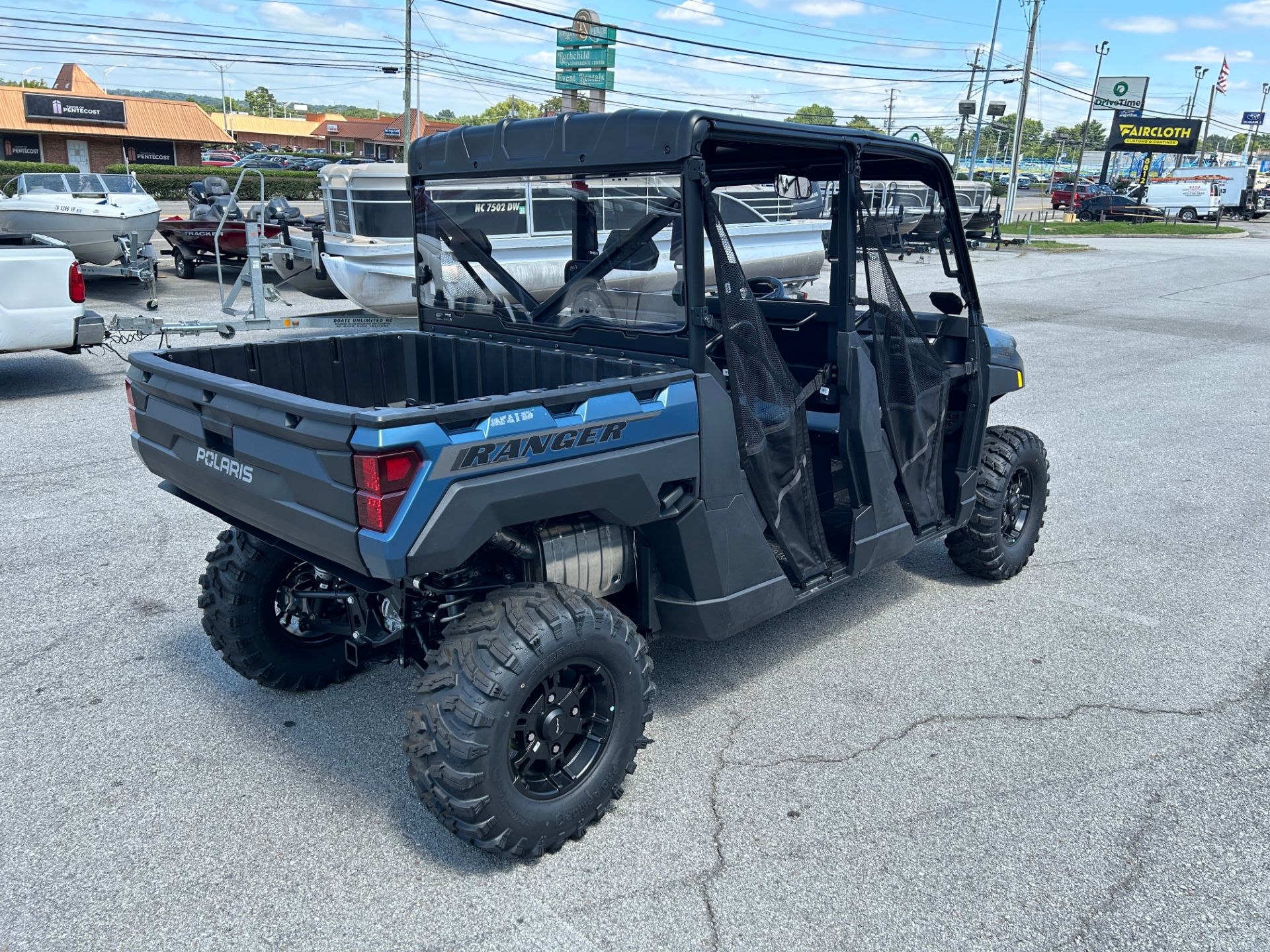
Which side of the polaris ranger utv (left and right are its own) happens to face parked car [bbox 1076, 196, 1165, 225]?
front

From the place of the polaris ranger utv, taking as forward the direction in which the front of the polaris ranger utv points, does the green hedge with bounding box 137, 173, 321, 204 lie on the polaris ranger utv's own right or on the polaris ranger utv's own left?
on the polaris ranger utv's own left

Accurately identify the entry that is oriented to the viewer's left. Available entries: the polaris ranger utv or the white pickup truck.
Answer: the white pickup truck

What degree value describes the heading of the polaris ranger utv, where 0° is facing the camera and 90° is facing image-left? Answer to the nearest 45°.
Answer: approximately 225°

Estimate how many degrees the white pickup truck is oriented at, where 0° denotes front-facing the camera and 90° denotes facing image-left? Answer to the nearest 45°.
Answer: approximately 90°

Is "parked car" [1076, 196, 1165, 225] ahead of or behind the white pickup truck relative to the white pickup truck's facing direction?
behind

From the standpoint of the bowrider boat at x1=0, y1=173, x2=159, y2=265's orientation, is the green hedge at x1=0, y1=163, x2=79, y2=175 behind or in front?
behind

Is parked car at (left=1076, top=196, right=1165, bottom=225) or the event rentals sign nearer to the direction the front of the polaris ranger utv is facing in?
the parked car

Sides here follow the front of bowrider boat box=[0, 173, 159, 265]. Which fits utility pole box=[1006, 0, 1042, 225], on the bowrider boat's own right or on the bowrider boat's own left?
on the bowrider boat's own left

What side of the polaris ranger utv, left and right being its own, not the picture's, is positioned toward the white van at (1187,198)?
front

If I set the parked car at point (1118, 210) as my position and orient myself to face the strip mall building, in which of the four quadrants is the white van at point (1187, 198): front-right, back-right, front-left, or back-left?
back-right

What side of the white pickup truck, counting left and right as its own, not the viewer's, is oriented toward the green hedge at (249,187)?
right

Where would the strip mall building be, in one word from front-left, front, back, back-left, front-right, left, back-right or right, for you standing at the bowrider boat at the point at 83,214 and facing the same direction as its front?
back-left

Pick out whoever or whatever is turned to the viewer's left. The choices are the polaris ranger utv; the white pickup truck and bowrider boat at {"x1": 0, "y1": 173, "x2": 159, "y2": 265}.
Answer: the white pickup truck

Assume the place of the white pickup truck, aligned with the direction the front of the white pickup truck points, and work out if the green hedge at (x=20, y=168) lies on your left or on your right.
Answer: on your right
